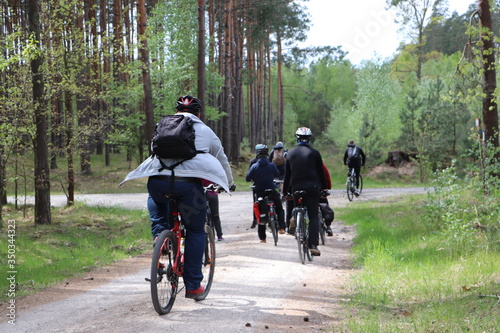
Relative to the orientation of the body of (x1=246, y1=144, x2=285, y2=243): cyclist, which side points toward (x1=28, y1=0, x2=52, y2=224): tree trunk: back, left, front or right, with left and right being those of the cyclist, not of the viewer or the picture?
left

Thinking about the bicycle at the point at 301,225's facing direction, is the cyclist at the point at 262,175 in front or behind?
in front

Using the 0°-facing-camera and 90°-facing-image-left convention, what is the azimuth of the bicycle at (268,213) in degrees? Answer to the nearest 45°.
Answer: approximately 180°

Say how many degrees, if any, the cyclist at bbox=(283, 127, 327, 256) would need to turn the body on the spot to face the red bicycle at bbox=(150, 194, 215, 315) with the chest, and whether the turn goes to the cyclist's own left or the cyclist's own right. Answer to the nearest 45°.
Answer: approximately 180°

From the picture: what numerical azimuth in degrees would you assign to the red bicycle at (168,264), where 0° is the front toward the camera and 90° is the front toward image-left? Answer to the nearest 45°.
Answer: approximately 225°

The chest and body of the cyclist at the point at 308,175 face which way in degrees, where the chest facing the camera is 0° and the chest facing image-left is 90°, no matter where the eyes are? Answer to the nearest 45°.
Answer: approximately 180°

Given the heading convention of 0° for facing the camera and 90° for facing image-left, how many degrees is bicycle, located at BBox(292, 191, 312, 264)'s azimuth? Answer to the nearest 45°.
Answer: approximately 180°

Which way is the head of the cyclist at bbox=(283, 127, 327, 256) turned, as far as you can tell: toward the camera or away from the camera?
away from the camera

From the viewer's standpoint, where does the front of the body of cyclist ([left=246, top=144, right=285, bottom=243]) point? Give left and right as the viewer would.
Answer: facing away from the viewer
